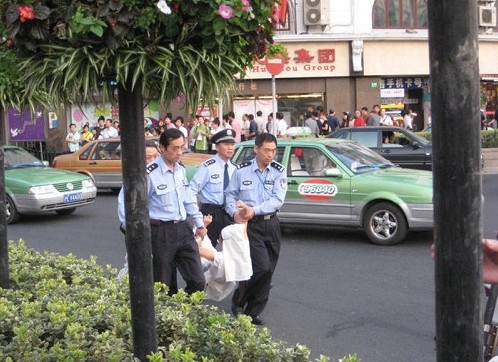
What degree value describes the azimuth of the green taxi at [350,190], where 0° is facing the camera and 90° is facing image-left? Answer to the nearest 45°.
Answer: approximately 270°

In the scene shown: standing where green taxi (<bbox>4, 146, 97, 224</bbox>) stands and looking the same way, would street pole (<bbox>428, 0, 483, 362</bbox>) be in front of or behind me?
in front

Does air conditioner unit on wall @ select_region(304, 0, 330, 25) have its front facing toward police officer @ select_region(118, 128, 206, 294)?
yes

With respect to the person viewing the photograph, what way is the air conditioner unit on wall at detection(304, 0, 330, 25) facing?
facing the viewer

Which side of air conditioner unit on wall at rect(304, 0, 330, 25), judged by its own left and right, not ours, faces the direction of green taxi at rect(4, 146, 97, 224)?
front

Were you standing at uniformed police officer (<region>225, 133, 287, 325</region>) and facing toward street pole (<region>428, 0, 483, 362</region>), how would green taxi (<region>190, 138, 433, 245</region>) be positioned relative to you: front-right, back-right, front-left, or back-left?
back-left

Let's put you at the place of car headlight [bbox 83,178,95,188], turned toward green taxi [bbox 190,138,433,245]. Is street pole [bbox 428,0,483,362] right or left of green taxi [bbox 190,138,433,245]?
right

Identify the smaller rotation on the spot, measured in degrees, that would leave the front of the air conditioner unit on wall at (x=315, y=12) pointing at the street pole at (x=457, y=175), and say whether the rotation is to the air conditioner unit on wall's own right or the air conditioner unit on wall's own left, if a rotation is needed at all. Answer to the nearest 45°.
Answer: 0° — it already faces it

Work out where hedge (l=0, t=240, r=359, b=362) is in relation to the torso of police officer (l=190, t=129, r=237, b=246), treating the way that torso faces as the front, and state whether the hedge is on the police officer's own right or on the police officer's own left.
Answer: on the police officer's own right

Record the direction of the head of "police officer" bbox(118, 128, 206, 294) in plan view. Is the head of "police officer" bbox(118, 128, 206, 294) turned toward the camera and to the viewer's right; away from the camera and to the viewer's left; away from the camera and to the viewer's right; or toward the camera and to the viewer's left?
toward the camera and to the viewer's right

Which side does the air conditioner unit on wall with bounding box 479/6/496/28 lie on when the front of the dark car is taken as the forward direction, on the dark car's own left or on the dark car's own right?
on the dark car's own left

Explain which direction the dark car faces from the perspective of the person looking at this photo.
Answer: facing to the right of the viewer

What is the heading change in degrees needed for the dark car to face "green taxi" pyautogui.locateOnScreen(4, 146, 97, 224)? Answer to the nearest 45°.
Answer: approximately 135° to its right

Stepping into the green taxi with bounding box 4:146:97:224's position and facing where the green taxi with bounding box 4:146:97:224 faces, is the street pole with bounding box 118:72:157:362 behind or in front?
in front

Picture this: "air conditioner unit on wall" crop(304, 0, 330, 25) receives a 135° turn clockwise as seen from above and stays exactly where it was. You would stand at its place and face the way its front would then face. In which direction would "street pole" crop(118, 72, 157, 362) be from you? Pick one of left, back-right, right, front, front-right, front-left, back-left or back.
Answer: back-left
